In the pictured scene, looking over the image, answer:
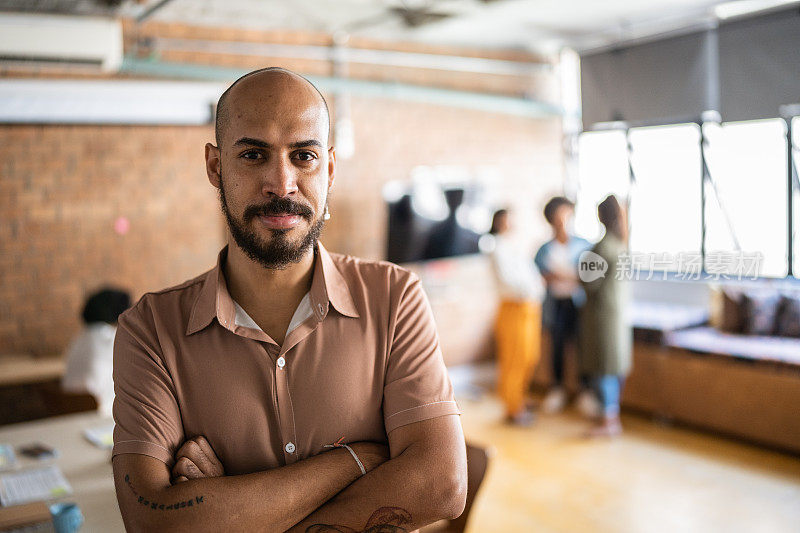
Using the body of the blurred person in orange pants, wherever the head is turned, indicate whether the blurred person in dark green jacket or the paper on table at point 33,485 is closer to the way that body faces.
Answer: the blurred person in dark green jacket

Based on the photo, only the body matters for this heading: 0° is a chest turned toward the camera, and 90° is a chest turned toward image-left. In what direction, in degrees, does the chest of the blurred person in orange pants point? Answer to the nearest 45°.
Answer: approximately 270°

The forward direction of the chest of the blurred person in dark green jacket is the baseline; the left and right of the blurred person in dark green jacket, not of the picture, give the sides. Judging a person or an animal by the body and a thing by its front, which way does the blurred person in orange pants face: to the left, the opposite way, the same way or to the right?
the opposite way

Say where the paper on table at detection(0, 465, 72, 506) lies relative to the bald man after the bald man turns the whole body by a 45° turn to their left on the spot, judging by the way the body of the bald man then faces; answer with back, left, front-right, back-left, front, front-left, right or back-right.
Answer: back

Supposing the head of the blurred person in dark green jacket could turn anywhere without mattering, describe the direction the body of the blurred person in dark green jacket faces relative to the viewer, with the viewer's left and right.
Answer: facing to the left of the viewer

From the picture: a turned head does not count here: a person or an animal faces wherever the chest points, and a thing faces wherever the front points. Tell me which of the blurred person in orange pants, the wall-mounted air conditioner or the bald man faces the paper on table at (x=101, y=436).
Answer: the wall-mounted air conditioner

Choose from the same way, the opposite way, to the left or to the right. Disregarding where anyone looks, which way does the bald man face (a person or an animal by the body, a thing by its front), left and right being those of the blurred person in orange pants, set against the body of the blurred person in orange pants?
to the right

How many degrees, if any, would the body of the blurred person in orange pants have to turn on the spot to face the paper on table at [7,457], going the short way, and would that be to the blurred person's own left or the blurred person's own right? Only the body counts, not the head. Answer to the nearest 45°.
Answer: approximately 135° to the blurred person's own right
